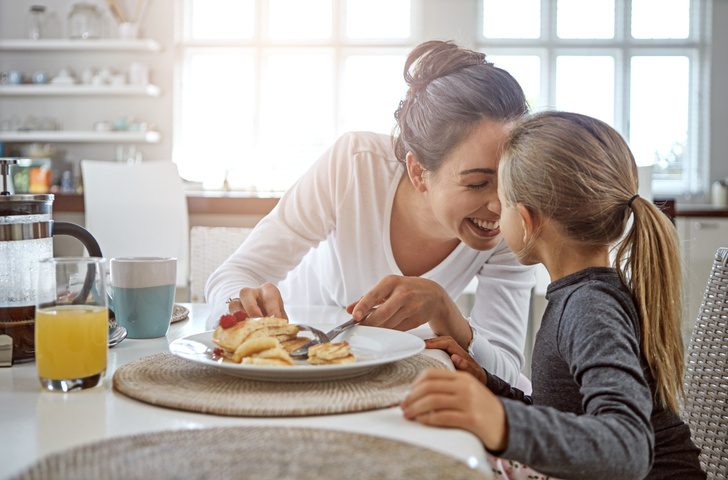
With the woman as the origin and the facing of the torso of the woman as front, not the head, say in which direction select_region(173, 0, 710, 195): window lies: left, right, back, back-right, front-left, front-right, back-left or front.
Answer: back-left

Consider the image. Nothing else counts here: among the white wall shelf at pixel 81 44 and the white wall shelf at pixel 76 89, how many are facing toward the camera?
2

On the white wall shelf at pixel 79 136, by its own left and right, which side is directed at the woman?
front

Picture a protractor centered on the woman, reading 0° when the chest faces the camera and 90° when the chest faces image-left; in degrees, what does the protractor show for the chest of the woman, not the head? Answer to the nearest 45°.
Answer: approximately 315°

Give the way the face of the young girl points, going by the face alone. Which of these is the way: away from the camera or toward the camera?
away from the camera

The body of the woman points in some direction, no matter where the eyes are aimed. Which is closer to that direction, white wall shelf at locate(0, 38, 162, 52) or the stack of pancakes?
the stack of pancakes

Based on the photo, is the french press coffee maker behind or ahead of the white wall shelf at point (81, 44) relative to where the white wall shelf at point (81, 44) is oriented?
ahead

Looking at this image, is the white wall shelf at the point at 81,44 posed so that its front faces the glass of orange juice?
yes

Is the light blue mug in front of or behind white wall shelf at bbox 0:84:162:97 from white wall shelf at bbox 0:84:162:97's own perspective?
in front

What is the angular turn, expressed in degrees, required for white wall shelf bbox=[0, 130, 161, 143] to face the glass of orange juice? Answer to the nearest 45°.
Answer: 0° — it already faces it
